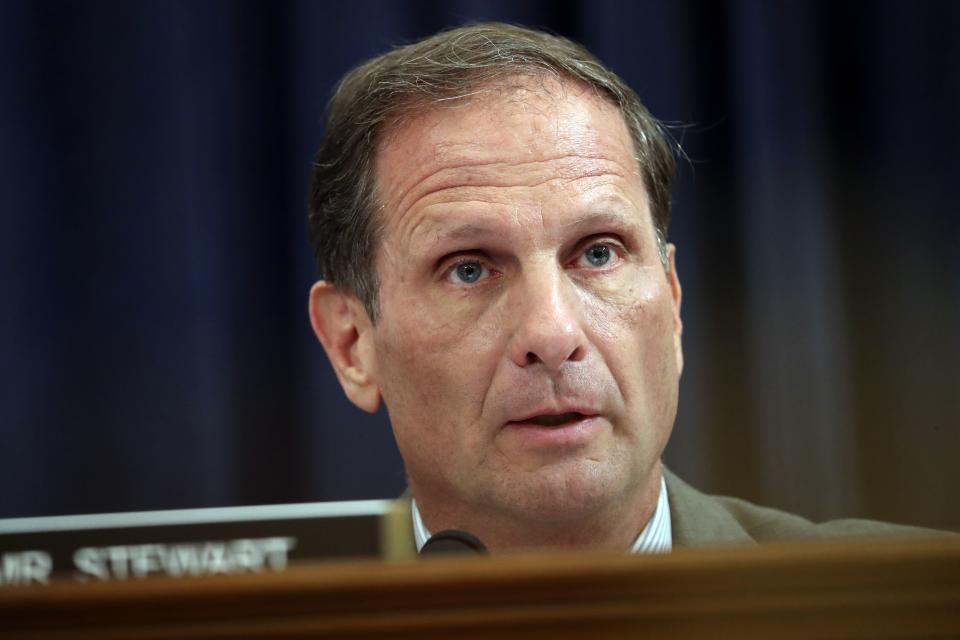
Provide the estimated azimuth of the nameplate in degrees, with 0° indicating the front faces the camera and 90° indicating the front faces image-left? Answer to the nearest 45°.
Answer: approximately 0°
